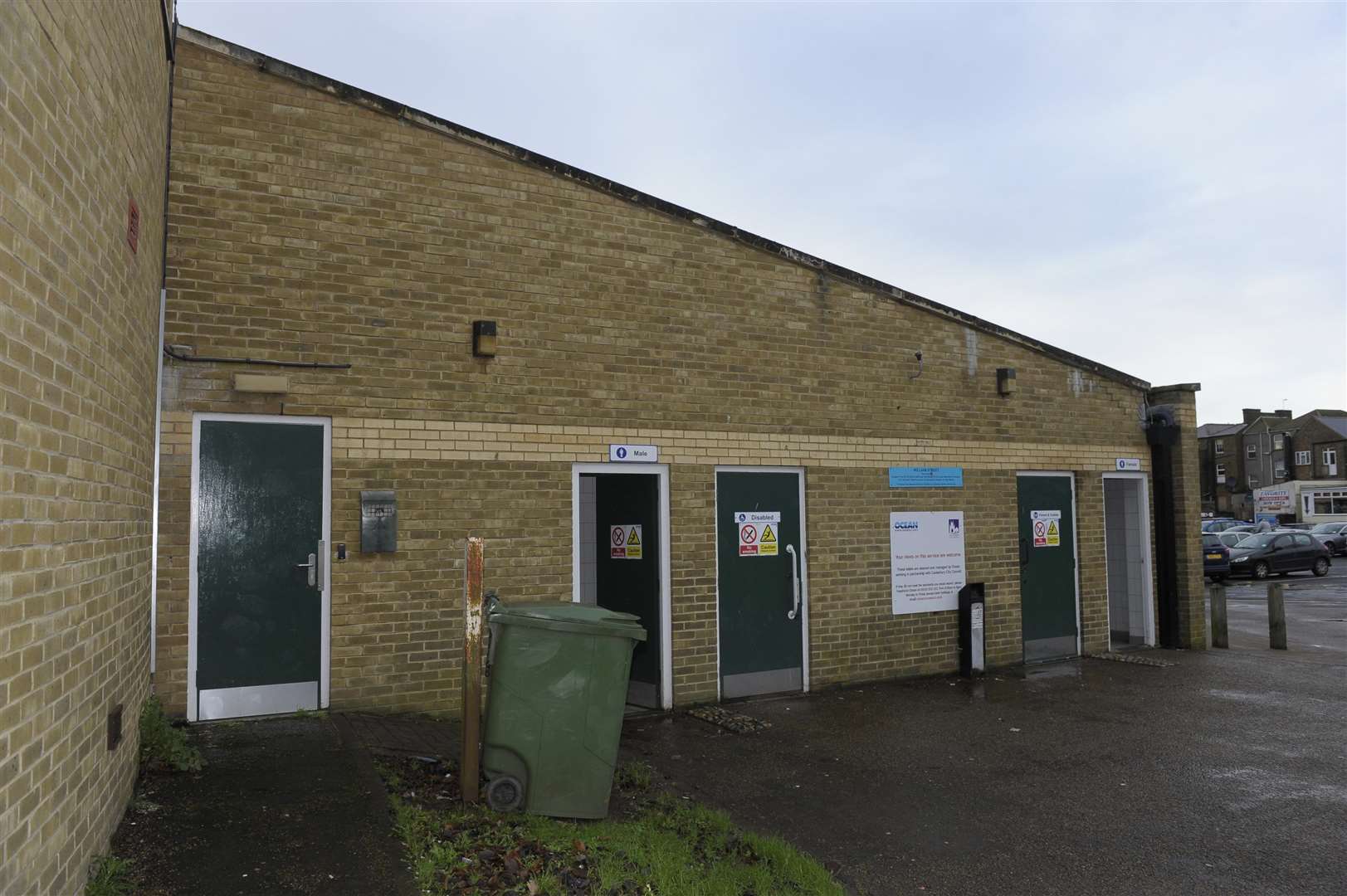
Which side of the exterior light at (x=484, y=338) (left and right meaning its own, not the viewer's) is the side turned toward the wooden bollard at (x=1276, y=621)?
left

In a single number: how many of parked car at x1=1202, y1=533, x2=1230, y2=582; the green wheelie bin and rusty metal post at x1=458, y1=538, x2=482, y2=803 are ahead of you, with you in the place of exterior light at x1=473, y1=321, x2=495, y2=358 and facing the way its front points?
2

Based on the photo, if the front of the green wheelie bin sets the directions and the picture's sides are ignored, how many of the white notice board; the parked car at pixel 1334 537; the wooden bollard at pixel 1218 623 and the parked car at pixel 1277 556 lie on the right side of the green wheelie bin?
0

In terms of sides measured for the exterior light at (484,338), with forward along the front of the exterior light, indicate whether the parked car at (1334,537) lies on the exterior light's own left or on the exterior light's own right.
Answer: on the exterior light's own left

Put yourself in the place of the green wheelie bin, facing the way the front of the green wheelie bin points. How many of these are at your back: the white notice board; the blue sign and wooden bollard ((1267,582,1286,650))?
0

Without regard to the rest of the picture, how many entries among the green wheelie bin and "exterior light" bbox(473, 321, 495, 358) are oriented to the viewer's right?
1

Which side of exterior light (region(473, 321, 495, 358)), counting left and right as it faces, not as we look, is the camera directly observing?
front

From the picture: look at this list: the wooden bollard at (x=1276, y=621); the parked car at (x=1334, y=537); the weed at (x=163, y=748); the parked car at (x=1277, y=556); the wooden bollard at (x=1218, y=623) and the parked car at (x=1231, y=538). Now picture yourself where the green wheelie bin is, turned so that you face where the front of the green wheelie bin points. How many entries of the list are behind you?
1

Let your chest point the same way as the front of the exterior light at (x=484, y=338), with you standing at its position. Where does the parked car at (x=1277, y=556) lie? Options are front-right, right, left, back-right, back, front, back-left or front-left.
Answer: back-left

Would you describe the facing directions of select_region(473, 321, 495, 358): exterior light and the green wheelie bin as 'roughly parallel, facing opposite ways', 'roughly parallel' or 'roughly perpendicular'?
roughly perpendicular

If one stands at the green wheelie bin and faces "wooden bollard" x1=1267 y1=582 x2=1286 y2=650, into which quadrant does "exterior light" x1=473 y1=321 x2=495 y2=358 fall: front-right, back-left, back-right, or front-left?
front-left

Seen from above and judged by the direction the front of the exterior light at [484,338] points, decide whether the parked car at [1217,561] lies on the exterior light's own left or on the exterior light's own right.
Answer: on the exterior light's own left

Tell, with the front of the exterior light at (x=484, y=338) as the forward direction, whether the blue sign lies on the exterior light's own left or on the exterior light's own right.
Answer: on the exterior light's own left

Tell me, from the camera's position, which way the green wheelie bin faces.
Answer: facing to the right of the viewer

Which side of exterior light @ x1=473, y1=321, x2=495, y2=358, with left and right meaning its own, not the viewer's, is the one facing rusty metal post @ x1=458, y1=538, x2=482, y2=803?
front

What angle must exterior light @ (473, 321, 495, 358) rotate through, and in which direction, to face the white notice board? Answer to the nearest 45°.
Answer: approximately 90° to its left

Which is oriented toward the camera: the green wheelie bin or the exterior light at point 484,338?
the exterior light
